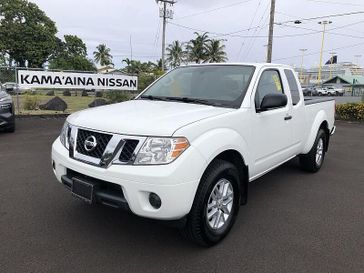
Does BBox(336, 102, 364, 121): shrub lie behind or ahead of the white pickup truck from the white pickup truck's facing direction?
behind

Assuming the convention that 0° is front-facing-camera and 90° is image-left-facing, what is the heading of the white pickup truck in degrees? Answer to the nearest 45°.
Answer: approximately 45°

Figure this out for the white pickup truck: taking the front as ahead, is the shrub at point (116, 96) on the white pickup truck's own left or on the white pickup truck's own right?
on the white pickup truck's own right

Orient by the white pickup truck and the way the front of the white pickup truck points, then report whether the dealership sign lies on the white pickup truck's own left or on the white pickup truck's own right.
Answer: on the white pickup truck's own right

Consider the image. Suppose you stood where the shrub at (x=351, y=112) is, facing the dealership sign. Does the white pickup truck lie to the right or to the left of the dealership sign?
left

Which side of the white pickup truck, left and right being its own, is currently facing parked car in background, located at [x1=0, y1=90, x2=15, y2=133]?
right

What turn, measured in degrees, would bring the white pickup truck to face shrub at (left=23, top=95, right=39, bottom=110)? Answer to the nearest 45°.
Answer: approximately 90° to its right
